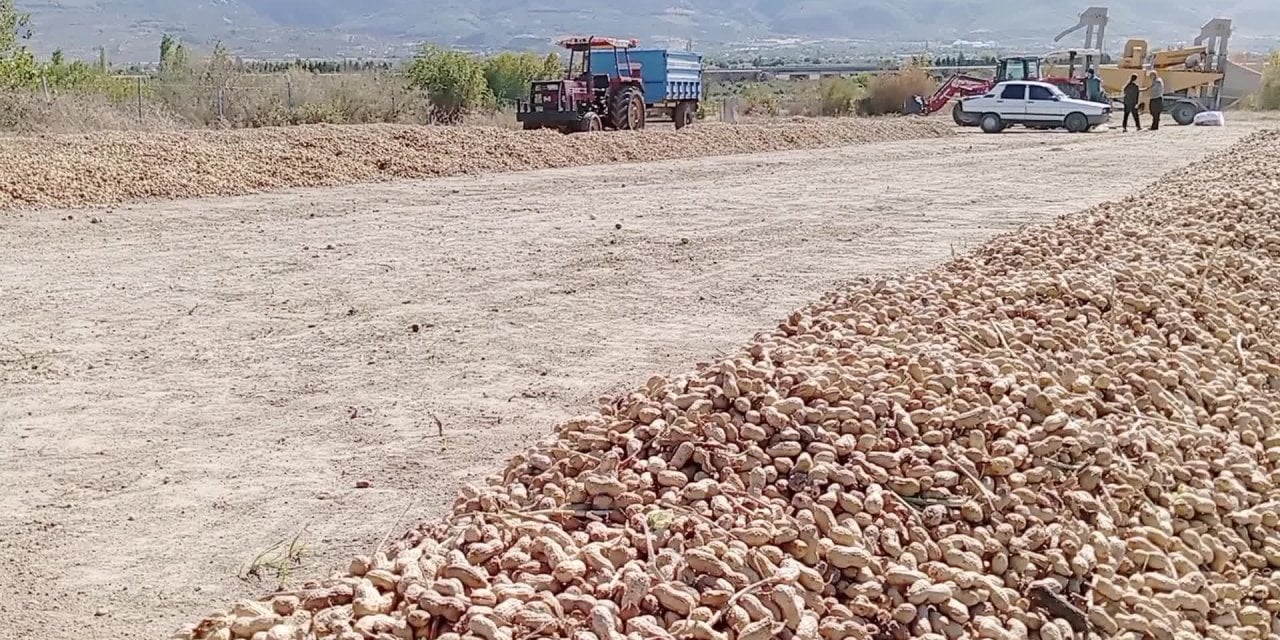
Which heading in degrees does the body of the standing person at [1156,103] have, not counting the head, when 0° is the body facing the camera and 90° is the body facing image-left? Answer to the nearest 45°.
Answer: approximately 90°

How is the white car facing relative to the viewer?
to the viewer's right

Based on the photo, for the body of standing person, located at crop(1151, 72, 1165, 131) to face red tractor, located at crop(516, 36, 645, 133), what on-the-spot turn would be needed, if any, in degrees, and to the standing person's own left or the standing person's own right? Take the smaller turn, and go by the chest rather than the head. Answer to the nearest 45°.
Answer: approximately 45° to the standing person's own left

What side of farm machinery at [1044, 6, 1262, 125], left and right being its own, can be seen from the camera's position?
left

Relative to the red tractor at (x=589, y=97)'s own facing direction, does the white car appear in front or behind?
behind

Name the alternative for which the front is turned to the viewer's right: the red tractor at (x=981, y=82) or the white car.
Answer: the white car

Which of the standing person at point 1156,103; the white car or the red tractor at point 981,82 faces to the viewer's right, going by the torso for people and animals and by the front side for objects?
the white car

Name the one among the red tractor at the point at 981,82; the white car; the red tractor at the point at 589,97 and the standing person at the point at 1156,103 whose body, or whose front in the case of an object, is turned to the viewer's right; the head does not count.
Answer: the white car

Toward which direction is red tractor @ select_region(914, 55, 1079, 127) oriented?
to the viewer's left
